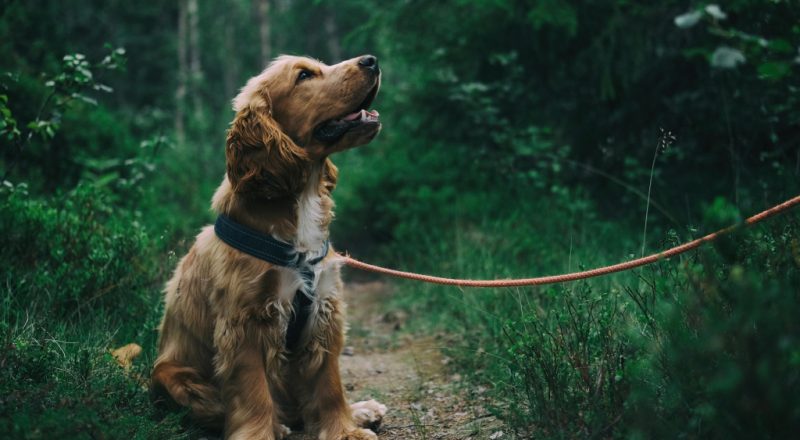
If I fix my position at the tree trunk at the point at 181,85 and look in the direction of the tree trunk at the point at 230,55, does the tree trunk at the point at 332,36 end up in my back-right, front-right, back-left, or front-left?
front-right

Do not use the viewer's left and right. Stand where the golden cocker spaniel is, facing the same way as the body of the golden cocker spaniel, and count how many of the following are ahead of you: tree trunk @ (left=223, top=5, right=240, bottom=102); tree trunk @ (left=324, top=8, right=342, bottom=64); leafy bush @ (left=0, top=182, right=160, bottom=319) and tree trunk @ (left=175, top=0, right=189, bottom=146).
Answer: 0

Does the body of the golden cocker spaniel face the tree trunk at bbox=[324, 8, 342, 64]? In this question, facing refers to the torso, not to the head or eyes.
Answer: no

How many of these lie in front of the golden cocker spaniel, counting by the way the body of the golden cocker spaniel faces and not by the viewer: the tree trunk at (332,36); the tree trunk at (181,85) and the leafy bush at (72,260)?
0

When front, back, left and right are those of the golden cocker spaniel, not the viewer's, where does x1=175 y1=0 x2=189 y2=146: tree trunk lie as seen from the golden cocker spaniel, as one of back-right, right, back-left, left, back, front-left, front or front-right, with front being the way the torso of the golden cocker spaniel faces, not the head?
back-left

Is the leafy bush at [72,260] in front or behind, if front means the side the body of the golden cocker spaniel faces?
behind

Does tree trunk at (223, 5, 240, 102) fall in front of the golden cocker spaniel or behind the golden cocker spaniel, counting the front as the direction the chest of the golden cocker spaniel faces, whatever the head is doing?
behind

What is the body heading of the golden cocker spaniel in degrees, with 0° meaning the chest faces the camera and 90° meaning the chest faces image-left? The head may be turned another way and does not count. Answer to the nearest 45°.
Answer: approximately 315°

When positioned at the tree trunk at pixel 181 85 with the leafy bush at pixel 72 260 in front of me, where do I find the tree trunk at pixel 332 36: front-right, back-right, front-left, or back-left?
back-left
